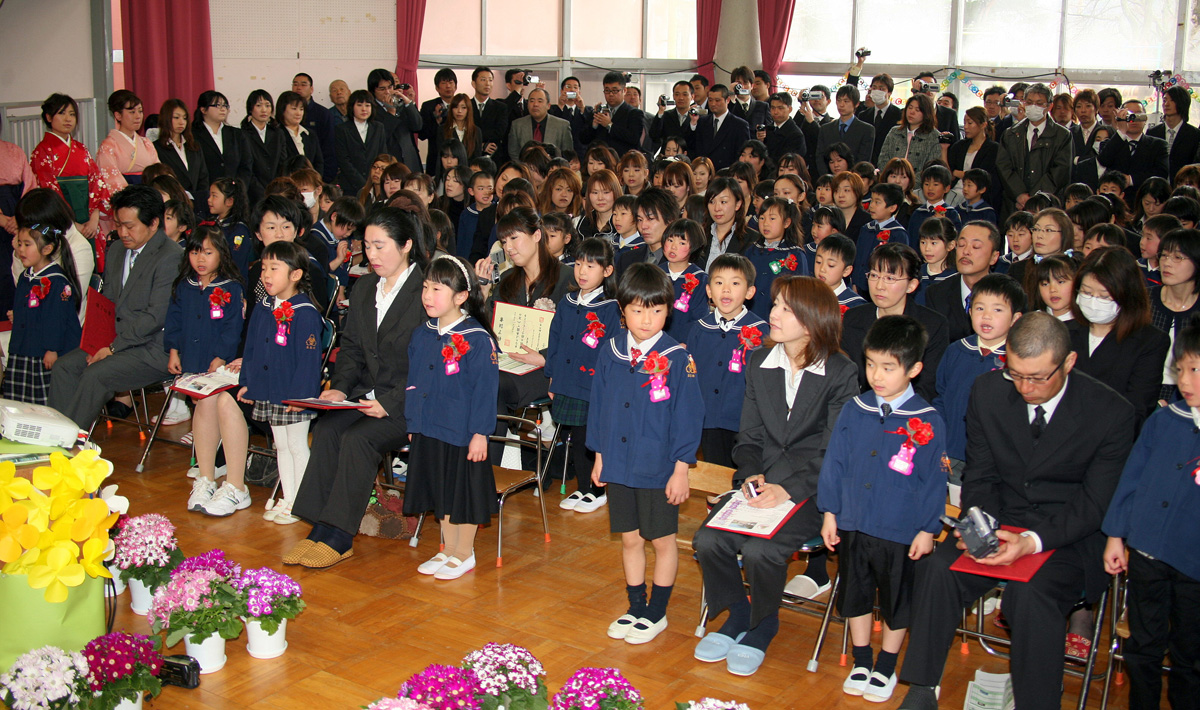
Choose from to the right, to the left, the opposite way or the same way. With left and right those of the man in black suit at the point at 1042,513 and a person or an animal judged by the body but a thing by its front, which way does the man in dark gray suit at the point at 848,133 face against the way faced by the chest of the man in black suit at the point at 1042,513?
the same way

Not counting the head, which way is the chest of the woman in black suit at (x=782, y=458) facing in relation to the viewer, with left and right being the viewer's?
facing the viewer and to the left of the viewer

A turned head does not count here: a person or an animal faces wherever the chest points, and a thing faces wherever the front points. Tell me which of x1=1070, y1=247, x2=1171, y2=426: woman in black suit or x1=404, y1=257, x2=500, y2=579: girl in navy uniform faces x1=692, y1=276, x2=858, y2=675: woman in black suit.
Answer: x1=1070, y1=247, x2=1171, y2=426: woman in black suit

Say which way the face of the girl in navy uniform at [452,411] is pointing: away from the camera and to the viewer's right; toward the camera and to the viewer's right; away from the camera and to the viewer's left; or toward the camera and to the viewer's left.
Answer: toward the camera and to the viewer's left

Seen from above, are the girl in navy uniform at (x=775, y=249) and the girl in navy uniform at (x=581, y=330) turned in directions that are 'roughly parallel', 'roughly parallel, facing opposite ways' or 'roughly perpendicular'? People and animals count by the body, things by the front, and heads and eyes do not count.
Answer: roughly parallel

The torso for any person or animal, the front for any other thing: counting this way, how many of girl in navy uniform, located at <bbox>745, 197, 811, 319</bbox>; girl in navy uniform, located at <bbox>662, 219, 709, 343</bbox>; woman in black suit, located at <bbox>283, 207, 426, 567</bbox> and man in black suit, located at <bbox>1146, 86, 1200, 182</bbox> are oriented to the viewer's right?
0

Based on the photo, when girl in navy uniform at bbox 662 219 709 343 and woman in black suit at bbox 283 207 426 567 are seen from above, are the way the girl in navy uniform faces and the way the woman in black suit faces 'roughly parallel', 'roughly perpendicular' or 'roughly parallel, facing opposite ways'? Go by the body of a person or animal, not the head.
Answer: roughly parallel

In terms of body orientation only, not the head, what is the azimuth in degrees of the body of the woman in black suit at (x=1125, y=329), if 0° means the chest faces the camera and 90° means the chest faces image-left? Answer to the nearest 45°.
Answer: approximately 45°

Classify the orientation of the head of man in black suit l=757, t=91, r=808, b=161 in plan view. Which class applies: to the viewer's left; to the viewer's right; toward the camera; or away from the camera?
toward the camera

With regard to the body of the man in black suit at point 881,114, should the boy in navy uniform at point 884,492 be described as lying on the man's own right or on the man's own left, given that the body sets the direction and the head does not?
on the man's own left

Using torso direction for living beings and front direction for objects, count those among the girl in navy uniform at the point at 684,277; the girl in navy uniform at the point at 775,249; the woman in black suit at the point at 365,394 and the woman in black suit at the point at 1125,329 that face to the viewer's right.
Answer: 0

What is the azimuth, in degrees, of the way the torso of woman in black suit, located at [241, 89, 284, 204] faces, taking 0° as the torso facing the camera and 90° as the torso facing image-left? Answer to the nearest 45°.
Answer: approximately 315°

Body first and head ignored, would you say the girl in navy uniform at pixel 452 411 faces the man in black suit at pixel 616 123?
no

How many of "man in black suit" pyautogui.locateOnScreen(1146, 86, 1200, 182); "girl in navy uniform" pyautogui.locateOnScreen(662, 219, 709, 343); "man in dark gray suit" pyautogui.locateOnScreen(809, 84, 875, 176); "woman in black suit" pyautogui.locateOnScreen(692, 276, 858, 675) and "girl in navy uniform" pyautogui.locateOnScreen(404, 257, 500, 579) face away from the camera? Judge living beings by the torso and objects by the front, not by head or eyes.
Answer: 0

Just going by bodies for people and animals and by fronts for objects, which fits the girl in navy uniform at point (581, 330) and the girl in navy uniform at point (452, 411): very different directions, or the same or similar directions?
same or similar directions

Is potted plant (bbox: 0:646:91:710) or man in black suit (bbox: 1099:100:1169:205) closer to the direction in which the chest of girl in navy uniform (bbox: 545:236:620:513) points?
the potted plant
